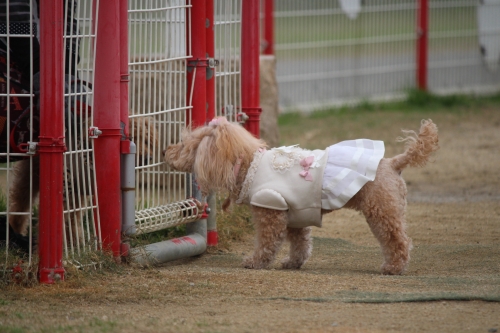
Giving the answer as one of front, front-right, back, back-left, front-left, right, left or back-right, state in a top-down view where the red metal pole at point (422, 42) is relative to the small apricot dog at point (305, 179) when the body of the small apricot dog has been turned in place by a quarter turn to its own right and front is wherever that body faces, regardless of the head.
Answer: front

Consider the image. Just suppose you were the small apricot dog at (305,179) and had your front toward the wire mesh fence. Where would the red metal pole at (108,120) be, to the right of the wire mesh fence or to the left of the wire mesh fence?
left

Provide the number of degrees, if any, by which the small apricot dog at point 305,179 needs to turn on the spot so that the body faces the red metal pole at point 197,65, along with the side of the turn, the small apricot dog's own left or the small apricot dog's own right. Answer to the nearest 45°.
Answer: approximately 45° to the small apricot dog's own right

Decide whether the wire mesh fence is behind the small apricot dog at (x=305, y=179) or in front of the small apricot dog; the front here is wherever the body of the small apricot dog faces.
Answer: in front

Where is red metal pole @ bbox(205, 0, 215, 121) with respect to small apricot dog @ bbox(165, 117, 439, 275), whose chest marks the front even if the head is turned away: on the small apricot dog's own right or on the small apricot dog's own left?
on the small apricot dog's own right

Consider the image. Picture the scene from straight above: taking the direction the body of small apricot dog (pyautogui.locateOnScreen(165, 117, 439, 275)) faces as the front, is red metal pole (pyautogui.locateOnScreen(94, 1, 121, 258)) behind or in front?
in front

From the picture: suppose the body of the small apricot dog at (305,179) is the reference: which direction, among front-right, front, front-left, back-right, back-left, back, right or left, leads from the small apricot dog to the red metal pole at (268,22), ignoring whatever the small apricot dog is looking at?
right

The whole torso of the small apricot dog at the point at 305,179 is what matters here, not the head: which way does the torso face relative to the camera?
to the viewer's left
